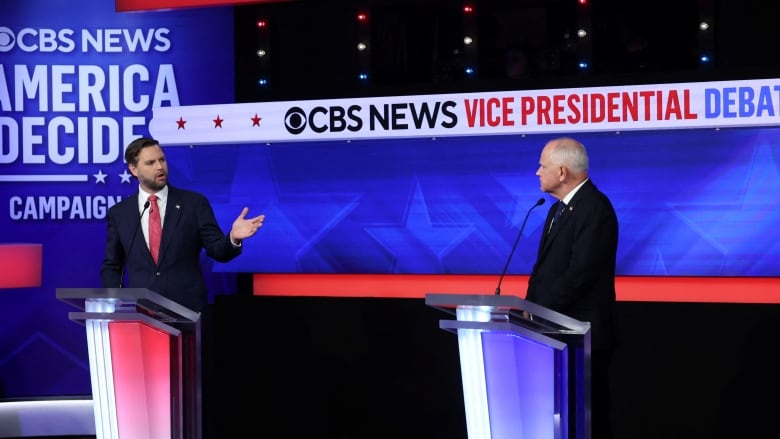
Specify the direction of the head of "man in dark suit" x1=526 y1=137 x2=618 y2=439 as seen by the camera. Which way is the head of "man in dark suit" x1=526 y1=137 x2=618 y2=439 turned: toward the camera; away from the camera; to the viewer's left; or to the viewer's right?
to the viewer's left

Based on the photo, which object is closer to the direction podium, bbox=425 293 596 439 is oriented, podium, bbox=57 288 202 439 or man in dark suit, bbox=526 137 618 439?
the podium

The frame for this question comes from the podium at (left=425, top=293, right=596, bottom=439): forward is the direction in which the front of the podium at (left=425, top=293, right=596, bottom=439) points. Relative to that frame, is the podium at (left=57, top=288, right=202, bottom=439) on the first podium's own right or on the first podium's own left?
on the first podium's own right

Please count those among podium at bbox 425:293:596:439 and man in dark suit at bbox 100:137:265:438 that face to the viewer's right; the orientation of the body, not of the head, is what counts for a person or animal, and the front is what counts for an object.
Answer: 0

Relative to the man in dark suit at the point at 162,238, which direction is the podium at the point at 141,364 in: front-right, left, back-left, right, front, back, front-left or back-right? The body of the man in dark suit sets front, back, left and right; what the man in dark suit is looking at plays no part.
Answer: front

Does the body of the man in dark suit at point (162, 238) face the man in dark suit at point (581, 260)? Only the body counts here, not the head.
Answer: no

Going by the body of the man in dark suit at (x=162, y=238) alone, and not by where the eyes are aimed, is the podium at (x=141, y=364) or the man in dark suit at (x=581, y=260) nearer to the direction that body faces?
the podium

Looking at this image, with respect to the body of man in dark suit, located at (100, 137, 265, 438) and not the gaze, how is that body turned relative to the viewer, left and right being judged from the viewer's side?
facing the viewer
